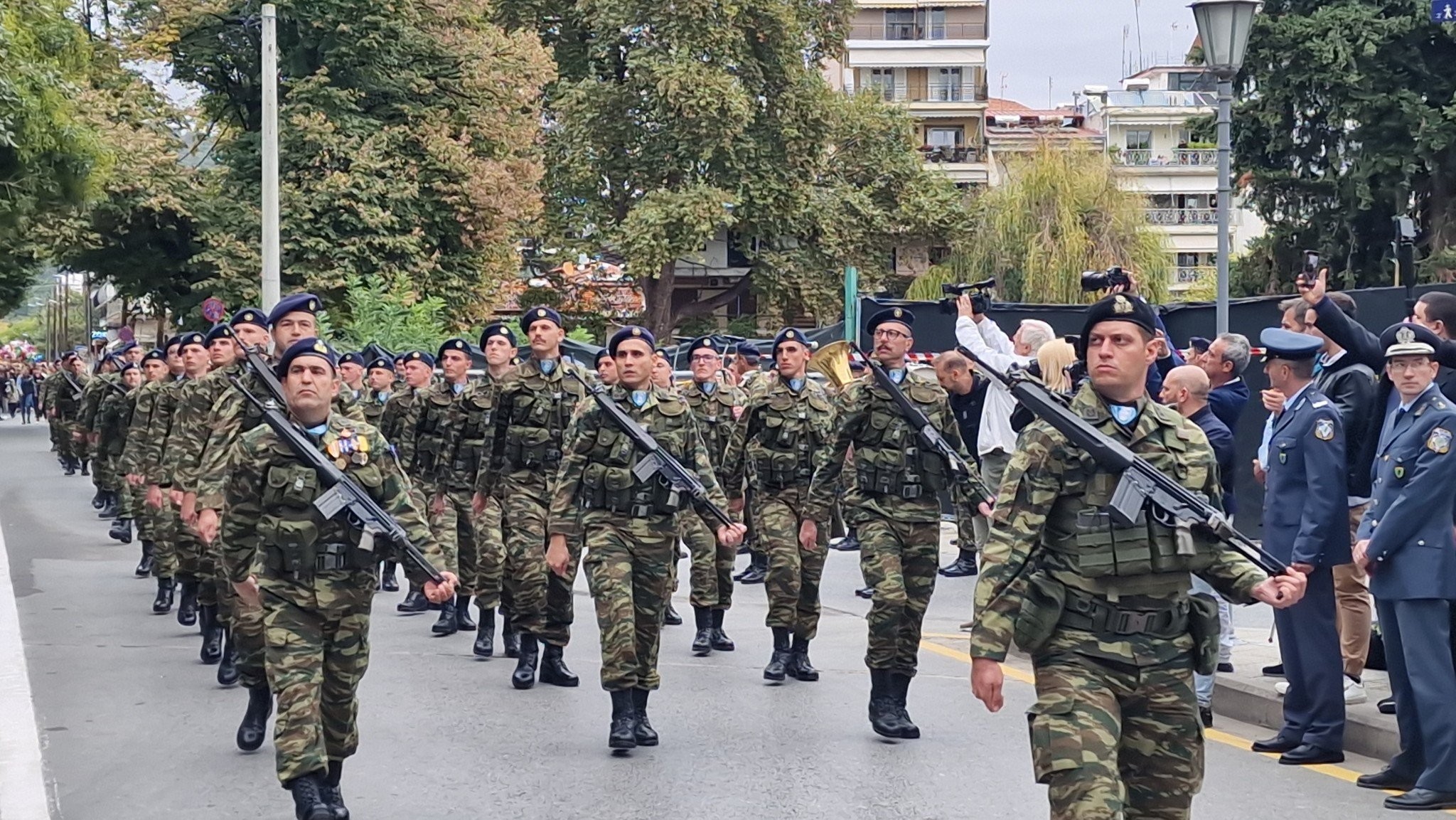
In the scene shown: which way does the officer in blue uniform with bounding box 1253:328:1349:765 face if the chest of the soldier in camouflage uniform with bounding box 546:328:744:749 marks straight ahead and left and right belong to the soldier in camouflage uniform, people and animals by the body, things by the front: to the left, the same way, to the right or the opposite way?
to the right

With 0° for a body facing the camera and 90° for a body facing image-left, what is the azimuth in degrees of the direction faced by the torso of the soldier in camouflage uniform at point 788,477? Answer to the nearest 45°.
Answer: approximately 0°

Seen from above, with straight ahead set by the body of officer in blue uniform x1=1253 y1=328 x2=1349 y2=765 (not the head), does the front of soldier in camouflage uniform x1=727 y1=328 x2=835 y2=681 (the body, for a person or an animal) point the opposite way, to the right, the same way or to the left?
to the left

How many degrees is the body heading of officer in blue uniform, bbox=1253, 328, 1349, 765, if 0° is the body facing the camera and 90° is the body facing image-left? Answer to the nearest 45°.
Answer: approximately 90°

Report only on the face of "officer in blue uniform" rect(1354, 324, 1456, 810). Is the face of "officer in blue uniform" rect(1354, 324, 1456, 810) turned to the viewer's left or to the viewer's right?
to the viewer's left

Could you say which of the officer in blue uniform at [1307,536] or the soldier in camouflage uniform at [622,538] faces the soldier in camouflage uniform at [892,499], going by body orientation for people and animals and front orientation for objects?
the officer in blue uniform

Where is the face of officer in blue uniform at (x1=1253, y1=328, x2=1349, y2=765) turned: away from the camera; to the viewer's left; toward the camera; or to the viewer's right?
to the viewer's left

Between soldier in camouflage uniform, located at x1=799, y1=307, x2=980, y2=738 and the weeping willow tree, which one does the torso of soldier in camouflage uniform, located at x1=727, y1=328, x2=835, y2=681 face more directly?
the soldier in camouflage uniform

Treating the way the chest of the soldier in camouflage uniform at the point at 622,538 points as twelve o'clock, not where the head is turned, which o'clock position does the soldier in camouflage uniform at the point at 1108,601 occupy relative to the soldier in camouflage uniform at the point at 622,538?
the soldier in camouflage uniform at the point at 1108,601 is roughly at 11 o'clock from the soldier in camouflage uniform at the point at 622,538.
